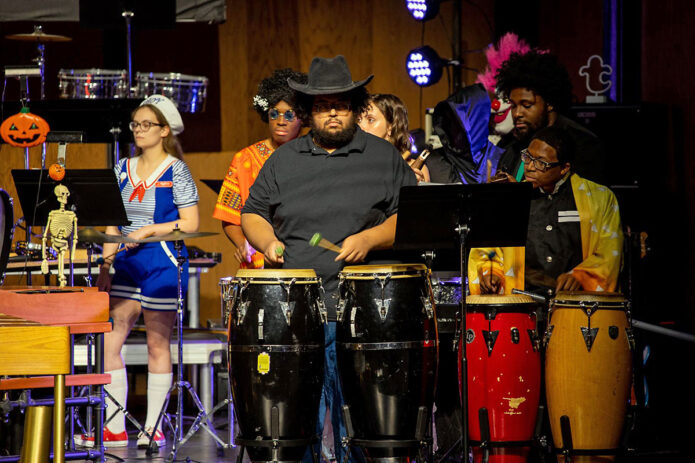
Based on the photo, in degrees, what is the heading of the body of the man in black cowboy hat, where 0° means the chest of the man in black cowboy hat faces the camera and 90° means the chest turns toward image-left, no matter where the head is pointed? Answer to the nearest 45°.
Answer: approximately 0°

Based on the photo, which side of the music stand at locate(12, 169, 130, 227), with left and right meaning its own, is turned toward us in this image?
back

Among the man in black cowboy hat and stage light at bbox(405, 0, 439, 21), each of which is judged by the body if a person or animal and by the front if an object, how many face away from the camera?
0

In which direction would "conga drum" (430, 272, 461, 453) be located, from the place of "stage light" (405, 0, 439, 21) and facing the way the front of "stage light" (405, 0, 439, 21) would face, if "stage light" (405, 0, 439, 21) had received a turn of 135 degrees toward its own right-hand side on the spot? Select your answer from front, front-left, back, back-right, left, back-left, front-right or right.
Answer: back

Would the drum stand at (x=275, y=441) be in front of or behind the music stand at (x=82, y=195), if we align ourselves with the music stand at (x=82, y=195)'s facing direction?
behind

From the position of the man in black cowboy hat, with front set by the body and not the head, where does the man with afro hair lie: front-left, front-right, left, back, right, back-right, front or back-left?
back-left

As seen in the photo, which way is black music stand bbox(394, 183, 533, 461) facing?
away from the camera

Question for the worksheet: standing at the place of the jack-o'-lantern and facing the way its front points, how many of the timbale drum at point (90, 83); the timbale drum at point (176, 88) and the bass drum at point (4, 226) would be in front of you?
1

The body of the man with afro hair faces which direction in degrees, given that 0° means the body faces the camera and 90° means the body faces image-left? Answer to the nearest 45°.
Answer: approximately 45°

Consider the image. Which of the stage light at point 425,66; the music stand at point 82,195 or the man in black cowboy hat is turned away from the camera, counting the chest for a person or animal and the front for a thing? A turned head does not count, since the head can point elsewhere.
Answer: the music stand

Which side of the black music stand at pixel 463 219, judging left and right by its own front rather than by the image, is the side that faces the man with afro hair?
front

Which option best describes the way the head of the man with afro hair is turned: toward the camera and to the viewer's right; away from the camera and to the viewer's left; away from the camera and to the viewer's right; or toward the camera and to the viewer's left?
toward the camera and to the viewer's left
